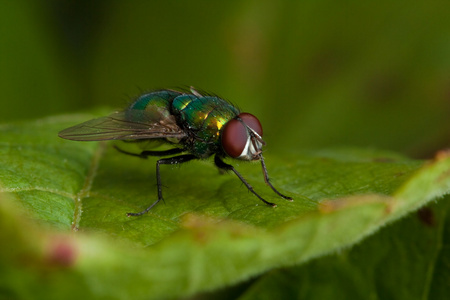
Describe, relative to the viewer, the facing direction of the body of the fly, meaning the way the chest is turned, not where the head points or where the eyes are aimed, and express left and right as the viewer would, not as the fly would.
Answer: facing the viewer and to the right of the viewer

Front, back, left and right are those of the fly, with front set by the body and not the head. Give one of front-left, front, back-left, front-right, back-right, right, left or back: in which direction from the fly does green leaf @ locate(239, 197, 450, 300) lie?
front
